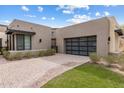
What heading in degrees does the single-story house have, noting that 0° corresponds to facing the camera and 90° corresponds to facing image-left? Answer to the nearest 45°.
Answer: approximately 0°

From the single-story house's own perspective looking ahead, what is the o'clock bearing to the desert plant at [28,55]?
The desert plant is roughly at 2 o'clock from the single-story house.

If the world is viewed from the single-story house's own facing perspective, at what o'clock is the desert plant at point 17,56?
The desert plant is roughly at 2 o'clock from the single-story house.
